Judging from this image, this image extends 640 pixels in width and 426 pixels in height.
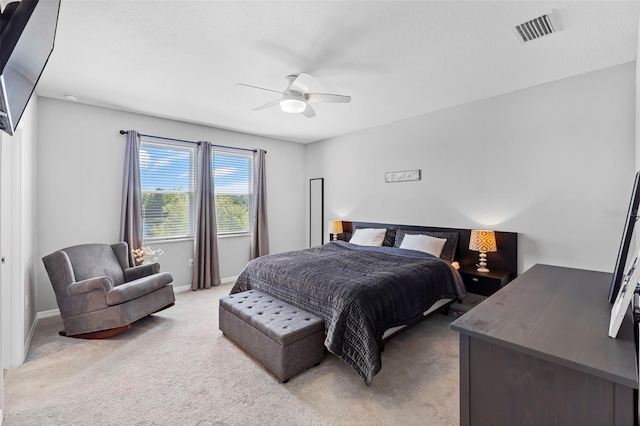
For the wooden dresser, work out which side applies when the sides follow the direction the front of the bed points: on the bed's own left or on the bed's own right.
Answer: on the bed's own left

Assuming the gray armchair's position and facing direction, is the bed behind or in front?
in front

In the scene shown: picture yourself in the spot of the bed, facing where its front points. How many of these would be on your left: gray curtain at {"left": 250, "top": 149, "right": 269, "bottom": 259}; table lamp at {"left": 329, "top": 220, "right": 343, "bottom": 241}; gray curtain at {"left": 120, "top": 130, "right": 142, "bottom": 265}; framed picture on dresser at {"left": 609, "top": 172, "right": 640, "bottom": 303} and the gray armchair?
1

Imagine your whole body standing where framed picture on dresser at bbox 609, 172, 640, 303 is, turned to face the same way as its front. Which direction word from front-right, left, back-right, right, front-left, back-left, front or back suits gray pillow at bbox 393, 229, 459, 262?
front-right

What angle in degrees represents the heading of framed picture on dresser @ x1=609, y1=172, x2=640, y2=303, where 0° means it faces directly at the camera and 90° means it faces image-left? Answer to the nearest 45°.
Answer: approximately 90°

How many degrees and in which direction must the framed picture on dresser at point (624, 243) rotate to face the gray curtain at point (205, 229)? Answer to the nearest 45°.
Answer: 0° — it already faces it

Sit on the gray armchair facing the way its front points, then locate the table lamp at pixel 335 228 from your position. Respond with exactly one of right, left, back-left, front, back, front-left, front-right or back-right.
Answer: front-left

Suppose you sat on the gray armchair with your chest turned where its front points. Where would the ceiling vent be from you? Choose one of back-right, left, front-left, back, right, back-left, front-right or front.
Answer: front

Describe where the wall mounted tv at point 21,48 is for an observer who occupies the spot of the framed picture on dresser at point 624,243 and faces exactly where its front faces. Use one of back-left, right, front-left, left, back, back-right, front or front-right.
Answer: front-left

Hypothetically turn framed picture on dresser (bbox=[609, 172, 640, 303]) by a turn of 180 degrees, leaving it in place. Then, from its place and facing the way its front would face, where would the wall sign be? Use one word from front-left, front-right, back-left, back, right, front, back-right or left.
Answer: back-left

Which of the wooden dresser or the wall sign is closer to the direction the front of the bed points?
the wooden dresser

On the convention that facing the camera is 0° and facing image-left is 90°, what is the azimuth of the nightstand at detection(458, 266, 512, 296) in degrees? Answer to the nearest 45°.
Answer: approximately 45°

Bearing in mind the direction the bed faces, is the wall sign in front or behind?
behind

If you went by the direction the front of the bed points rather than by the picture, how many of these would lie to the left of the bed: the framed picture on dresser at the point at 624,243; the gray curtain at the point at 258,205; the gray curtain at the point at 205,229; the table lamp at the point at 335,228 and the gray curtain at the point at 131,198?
1

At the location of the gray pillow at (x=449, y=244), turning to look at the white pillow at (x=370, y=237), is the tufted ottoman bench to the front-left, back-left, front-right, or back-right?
front-left

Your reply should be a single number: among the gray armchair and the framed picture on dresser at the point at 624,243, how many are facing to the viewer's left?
1

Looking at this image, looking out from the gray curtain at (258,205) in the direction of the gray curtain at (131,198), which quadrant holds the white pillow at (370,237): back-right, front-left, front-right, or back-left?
back-left

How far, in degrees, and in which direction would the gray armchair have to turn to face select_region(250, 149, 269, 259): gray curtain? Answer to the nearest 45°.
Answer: approximately 90° to its left
